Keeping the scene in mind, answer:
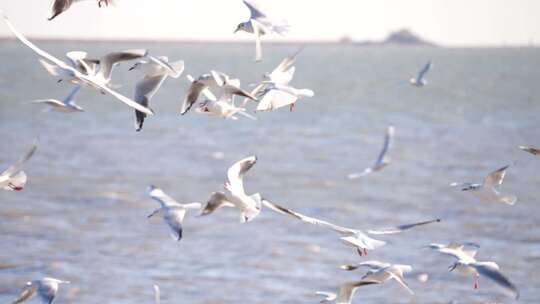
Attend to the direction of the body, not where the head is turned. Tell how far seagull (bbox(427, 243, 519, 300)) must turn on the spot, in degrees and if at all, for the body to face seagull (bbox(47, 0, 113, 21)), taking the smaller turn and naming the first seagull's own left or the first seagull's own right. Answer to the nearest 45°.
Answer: approximately 45° to the first seagull's own right

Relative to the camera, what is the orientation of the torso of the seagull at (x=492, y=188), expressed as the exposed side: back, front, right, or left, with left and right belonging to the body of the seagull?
left

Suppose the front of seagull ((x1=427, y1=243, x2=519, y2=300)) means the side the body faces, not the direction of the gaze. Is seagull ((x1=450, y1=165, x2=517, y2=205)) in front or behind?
behind

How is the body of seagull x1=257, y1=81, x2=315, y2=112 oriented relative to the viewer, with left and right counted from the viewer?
facing to the right of the viewer

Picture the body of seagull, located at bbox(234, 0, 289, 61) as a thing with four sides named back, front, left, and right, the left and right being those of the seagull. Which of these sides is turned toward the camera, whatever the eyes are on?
left

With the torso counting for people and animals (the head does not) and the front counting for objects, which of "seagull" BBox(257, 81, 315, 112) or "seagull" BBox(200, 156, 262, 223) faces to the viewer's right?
"seagull" BBox(257, 81, 315, 112)
